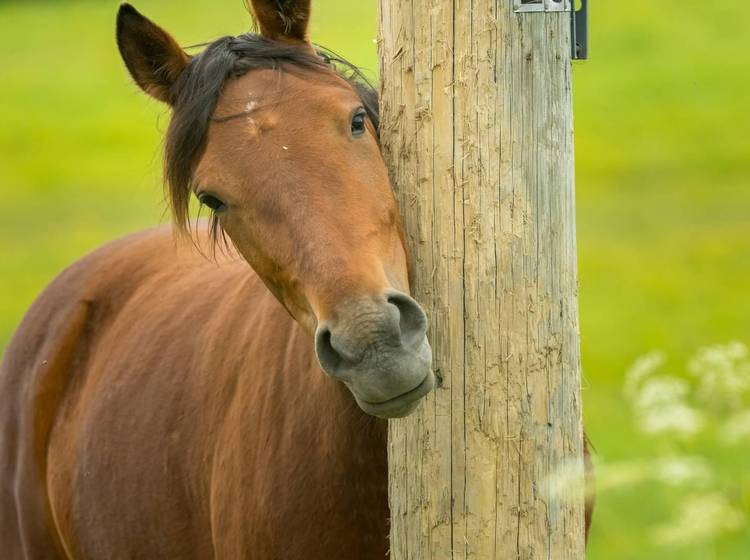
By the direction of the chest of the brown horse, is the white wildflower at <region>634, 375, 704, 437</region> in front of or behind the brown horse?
in front

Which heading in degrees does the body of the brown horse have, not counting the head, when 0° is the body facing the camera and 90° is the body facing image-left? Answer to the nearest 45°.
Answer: approximately 315°

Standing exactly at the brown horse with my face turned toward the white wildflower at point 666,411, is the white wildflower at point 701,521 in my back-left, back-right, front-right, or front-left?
front-right

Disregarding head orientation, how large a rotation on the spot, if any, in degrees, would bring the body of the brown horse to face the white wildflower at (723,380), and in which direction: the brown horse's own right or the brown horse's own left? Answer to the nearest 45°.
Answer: approximately 45° to the brown horse's own left

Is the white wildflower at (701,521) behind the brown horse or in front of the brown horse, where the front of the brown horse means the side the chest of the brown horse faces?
in front

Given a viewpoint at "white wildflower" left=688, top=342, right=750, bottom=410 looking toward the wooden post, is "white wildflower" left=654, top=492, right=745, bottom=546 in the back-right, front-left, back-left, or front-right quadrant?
front-left

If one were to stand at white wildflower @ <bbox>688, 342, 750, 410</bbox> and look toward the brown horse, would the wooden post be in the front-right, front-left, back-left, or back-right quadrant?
front-left
